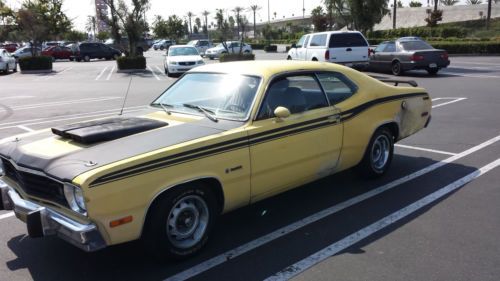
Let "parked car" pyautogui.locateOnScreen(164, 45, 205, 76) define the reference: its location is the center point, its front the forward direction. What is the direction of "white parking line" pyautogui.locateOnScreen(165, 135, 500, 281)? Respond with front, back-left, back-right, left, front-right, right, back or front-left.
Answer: front

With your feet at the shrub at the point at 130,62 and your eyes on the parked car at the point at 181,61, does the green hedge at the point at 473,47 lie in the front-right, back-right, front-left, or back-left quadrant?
front-left

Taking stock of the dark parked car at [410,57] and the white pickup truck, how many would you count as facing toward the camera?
0

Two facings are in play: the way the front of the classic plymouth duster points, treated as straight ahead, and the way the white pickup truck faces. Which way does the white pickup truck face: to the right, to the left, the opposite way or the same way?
to the right

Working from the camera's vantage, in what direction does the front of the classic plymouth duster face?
facing the viewer and to the left of the viewer

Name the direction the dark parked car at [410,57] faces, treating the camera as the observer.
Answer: facing away from the viewer and to the left of the viewer

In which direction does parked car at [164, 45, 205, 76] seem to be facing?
toward the camera

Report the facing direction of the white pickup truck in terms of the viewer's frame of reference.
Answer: facing away from the viewer and to the left of the viewer

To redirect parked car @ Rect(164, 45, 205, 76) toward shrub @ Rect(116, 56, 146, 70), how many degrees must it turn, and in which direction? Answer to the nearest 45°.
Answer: approximately 135° to its right

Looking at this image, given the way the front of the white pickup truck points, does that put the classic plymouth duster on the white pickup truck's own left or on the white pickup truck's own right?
on the white pickup truck's own left

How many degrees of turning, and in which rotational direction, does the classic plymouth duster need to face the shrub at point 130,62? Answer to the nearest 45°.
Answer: approximately 135° to its right
